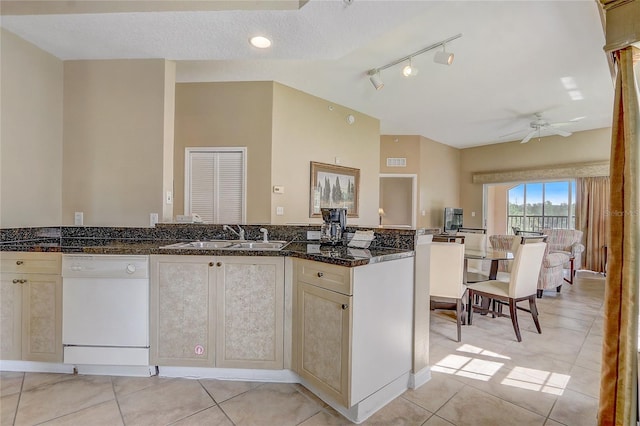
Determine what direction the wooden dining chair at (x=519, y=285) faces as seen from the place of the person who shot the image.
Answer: facing away from the viewer and to the left of the viewer

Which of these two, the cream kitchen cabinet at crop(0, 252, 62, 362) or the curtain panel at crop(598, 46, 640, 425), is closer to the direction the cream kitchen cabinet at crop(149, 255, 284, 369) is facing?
the curtain panel

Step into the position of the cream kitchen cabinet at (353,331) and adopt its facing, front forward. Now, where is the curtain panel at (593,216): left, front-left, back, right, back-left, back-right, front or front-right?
back

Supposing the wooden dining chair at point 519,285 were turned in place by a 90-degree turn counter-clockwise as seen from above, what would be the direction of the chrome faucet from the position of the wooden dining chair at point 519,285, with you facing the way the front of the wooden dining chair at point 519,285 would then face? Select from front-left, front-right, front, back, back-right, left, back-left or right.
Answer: front

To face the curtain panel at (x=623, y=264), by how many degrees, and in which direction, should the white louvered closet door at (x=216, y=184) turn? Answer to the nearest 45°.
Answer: approximately 45° to its left

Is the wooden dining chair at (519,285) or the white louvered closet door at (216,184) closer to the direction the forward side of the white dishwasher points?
the wooden dining chair

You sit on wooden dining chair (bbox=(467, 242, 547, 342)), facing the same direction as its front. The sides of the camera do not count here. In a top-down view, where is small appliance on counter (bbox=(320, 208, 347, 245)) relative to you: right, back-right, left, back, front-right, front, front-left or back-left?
left

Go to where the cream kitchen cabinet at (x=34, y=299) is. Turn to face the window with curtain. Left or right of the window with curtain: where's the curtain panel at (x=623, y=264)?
right

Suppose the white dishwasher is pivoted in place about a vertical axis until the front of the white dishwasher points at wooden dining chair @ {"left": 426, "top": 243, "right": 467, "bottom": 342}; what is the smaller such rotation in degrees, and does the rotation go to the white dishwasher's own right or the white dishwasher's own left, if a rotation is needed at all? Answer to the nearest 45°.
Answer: approximately 90° to the white dishwasher's own left

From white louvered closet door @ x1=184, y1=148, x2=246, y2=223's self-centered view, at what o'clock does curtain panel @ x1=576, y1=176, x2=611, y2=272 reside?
The curtain panel is roughly at 9 o'clock from the white louvered closet door.

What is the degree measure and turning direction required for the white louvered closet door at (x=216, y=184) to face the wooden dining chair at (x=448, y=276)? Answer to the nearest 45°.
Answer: approximately 45° to its left
